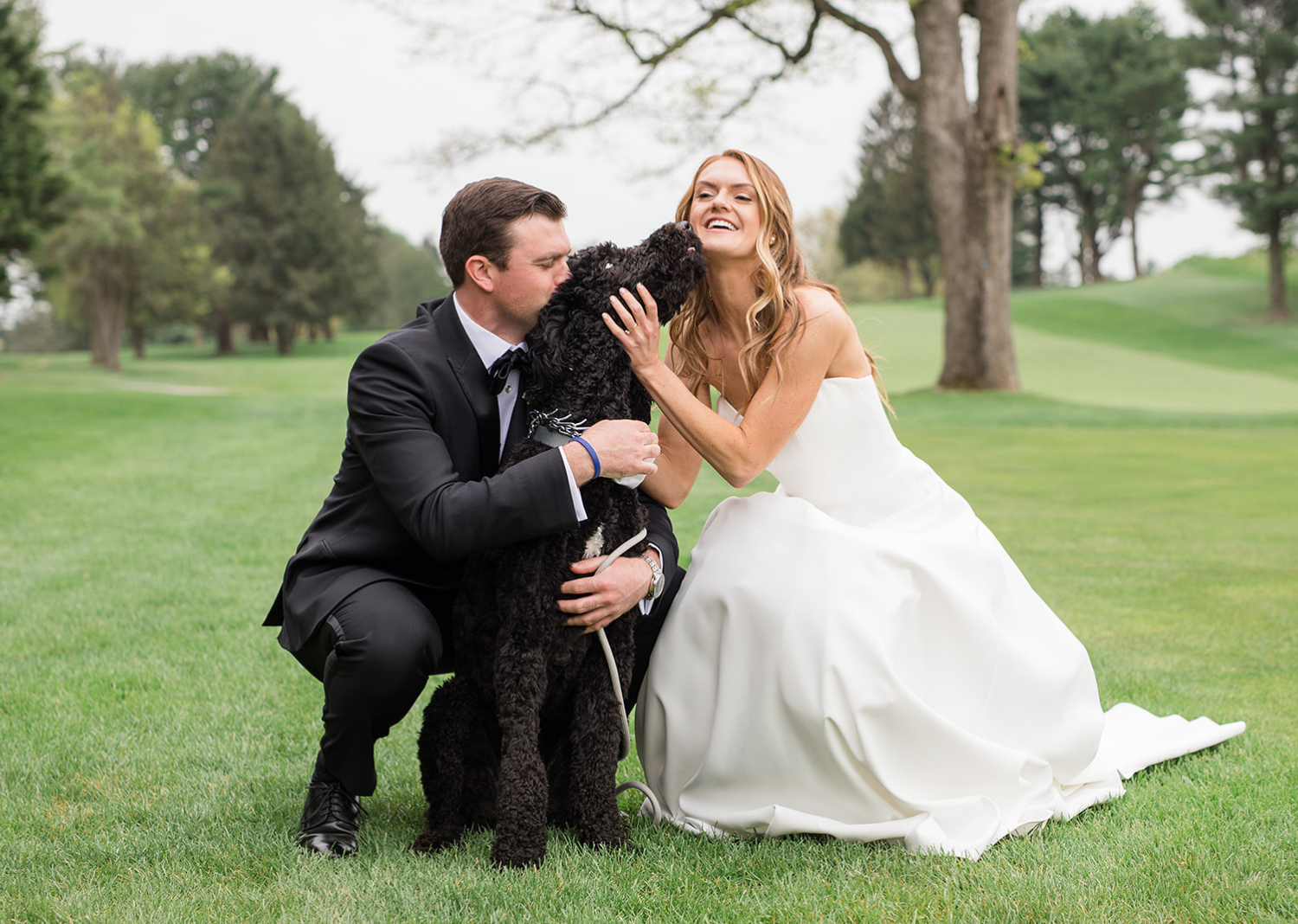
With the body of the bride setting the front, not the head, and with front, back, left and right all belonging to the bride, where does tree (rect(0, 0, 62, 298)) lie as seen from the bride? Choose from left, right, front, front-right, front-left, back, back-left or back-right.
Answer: right

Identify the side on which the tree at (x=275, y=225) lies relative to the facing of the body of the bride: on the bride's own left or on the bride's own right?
on the bride's own right

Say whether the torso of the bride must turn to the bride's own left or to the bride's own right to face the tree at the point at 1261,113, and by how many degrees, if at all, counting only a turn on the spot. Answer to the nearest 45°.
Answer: approximately 135° to the bride's own right

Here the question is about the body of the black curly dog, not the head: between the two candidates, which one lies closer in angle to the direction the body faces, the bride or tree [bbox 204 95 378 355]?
the bride

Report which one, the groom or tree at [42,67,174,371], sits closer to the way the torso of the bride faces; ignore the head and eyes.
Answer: the groom

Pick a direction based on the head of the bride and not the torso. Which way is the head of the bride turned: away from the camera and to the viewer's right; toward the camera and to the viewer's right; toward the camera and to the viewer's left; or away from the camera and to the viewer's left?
toward the camera and to the viewer's left

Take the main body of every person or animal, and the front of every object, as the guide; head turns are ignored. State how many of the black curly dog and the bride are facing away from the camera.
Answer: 0

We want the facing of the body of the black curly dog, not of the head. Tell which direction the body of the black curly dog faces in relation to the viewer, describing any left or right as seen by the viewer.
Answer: facing the viewer and to the right of the viewer

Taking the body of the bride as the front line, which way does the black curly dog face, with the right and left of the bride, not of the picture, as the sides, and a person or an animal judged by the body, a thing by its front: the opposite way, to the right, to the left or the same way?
to the left

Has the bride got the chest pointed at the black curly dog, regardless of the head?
yes

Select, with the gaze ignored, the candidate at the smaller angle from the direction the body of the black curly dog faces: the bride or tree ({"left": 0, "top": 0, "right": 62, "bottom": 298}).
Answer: the bride

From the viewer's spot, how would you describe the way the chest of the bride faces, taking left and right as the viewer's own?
facing the viewer and to the left of the viewer

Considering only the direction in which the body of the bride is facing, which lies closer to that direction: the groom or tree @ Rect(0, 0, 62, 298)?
the groom
